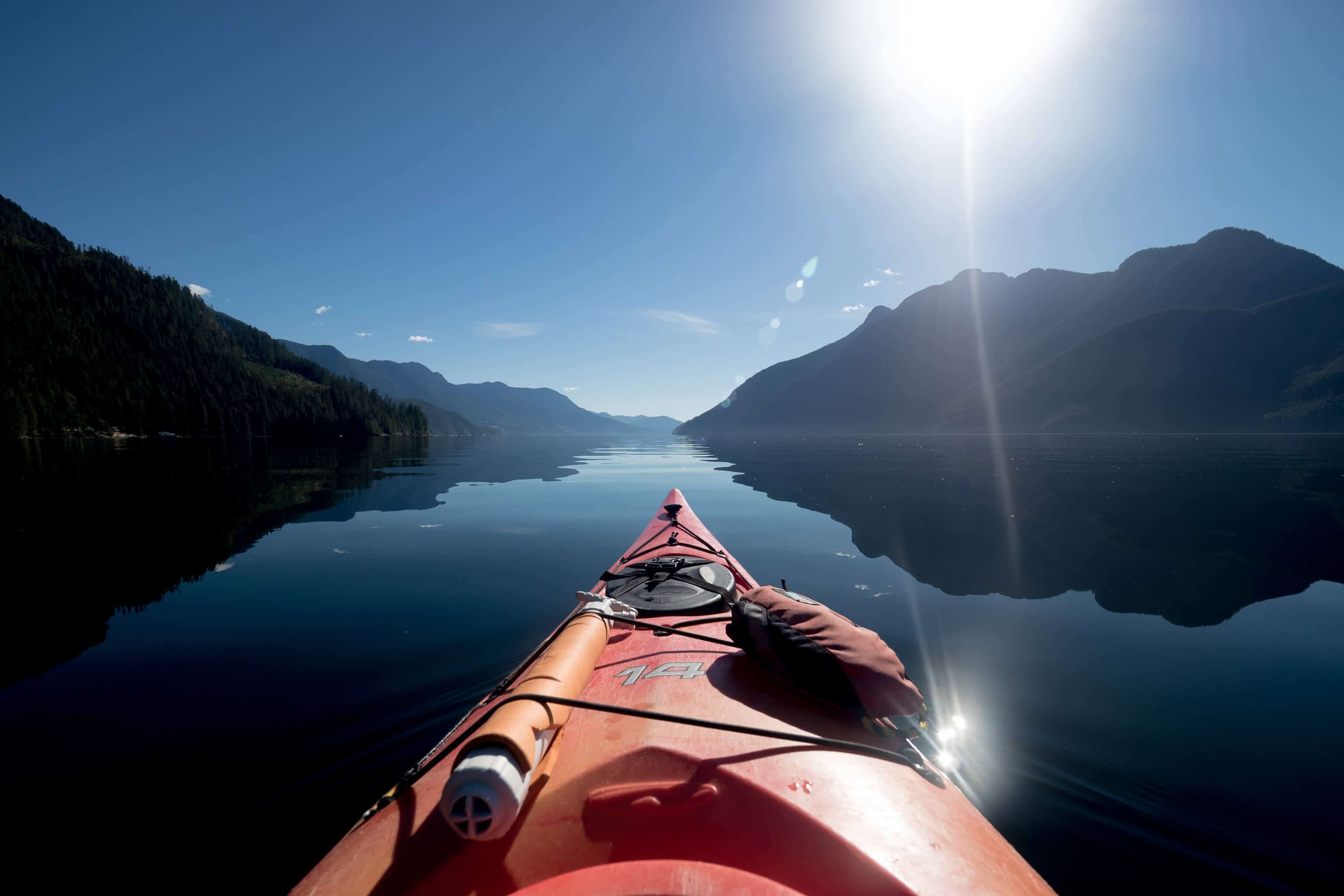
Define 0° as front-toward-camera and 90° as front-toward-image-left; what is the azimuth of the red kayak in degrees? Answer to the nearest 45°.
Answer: approximately 180°
